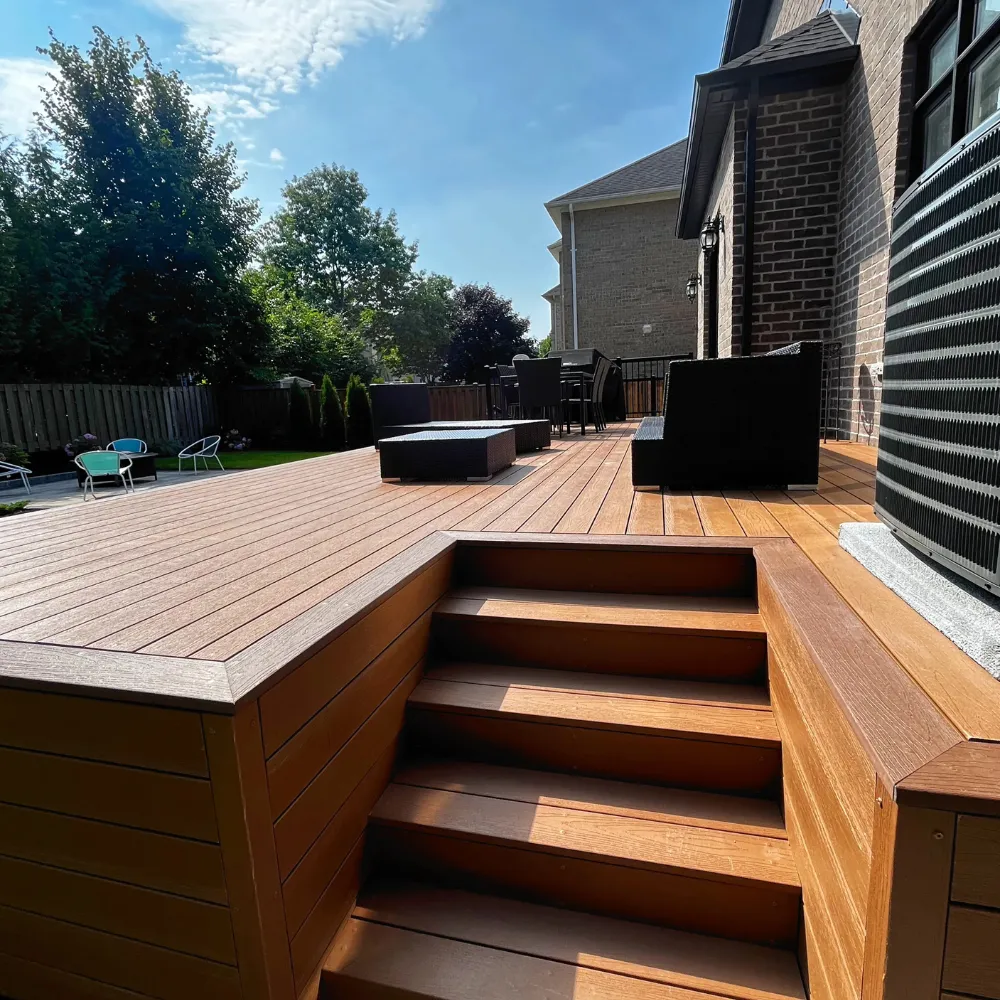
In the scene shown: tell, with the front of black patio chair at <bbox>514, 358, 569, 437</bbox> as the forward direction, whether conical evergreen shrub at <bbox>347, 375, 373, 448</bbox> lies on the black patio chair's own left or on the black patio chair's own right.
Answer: on the black patio chair's own left

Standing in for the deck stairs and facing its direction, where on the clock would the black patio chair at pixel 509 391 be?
The black patio chair is roughly at 6 o'clock from the deck stairs.

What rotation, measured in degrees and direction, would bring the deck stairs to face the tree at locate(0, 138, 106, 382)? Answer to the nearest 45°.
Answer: approximately 135° to its right

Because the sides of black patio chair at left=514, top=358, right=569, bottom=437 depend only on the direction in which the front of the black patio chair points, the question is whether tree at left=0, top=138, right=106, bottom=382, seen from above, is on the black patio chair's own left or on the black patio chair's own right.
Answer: on the black patio chair's own left

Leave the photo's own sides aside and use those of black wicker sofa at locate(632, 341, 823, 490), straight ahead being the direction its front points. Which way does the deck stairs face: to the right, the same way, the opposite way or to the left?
to the left

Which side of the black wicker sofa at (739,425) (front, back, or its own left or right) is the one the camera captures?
left
